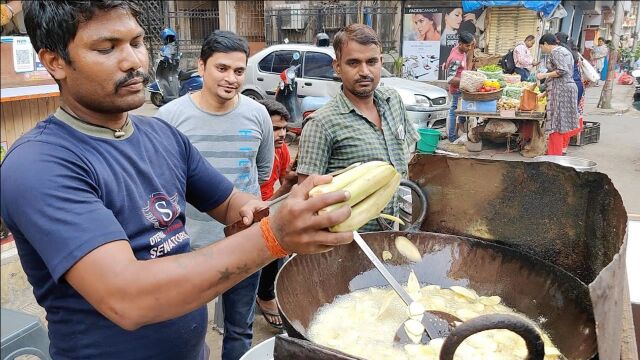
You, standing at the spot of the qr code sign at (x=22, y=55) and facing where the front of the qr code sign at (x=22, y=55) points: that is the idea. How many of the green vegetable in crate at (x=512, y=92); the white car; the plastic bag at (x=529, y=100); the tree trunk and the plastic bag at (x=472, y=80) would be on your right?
0

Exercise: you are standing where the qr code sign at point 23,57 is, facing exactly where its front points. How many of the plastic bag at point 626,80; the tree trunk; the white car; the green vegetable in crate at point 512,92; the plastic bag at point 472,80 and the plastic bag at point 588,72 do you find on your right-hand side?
0

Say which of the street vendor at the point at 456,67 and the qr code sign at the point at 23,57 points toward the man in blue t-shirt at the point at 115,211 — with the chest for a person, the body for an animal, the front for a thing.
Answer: the qr code sign

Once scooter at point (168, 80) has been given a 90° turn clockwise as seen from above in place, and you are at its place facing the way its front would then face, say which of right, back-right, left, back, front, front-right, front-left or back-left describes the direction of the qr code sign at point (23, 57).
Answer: back-left

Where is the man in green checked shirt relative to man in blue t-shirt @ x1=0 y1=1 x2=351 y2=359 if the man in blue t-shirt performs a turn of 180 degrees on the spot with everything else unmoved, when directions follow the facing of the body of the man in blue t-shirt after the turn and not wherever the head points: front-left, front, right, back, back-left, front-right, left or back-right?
right

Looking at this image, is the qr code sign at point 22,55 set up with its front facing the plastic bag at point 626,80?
no

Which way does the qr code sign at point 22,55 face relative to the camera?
toward the camera

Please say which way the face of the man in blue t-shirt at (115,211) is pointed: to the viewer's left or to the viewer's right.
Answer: to the viewer's right

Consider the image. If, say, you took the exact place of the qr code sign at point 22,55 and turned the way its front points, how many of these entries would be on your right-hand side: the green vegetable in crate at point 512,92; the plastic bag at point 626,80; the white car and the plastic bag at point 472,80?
0

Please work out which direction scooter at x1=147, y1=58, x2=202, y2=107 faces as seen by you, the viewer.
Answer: facing the viewer and to the left of the viewer

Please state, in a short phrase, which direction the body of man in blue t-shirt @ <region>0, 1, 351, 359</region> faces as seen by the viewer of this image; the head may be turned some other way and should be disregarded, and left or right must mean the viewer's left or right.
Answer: facing the viewer and to the right of the viewer

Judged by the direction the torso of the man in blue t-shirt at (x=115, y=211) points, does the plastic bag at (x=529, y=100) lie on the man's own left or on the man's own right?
on the man's own left

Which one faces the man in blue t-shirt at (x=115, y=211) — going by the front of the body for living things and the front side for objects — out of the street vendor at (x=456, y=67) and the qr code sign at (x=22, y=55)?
the qr code sign
